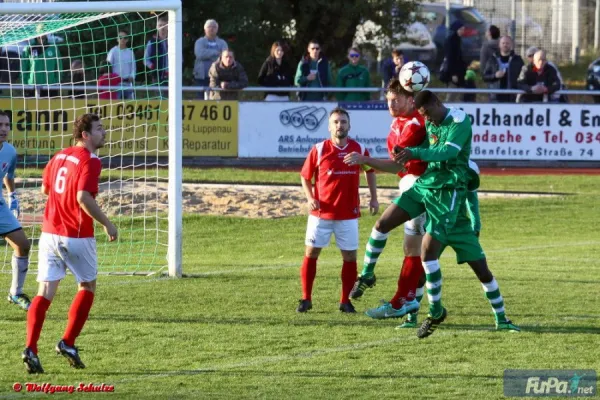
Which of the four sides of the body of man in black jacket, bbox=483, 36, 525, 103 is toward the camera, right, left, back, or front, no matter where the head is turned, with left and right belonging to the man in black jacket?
front

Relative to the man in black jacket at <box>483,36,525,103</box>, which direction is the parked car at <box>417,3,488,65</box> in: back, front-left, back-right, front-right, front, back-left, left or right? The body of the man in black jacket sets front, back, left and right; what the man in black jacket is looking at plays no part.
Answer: back

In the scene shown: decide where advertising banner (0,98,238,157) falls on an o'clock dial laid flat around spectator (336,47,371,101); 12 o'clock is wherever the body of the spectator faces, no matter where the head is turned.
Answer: The advertising banner is roughly at 2 o'clock from the spectator.

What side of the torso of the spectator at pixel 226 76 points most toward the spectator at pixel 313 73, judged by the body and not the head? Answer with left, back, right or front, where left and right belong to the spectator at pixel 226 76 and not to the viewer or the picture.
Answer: left

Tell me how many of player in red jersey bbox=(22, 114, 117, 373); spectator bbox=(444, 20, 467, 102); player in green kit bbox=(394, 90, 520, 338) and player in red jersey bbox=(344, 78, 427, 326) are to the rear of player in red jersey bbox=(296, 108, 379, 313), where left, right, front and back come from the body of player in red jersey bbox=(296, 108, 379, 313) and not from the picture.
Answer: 1

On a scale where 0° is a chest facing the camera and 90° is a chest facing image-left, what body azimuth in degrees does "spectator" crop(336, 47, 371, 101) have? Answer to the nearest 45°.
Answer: approximately 0°

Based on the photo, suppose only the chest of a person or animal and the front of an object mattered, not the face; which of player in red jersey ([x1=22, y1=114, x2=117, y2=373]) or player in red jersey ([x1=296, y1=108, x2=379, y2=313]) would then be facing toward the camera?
player in red jersey ([x1=296, y1=108, x2=379, y2=313])

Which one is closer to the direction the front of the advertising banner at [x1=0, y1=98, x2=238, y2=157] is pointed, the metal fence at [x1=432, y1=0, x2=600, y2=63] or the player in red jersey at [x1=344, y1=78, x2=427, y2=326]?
the player in red jersey

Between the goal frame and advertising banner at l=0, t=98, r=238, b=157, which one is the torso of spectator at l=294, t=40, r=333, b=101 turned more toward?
the goal frame

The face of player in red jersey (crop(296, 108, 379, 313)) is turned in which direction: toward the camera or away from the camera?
toward the camera

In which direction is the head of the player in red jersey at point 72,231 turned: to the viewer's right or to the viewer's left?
to the viewer's right

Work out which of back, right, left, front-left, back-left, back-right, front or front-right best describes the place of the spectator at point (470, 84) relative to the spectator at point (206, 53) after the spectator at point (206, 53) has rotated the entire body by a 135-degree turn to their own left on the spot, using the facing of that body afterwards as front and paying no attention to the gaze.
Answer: front-right

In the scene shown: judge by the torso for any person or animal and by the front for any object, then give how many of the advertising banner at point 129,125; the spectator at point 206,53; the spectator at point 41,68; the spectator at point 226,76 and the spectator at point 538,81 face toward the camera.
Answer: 5

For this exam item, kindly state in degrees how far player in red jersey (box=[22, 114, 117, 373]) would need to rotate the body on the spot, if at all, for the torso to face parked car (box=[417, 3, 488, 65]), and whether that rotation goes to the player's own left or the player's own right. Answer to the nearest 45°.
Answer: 0° — they already face it

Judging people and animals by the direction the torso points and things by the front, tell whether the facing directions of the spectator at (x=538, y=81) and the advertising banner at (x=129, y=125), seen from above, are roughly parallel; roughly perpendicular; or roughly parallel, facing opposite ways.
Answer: roughly parallel

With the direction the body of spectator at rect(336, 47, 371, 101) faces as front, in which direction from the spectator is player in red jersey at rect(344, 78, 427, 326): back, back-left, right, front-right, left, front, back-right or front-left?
front

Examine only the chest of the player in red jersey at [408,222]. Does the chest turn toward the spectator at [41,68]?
no

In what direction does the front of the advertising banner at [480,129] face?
toward the camera

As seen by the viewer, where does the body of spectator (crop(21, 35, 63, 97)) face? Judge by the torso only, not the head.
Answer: toward the camera

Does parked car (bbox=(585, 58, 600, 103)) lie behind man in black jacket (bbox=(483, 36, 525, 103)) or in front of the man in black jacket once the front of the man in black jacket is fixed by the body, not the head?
behind
